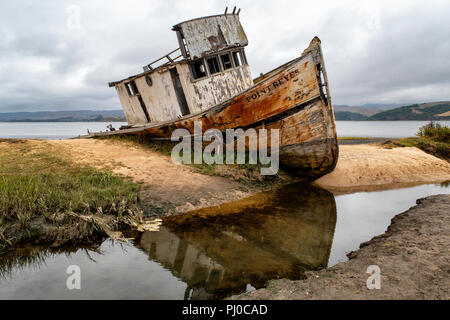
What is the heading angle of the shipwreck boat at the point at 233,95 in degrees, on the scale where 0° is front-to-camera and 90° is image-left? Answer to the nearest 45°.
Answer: approximately 315°
